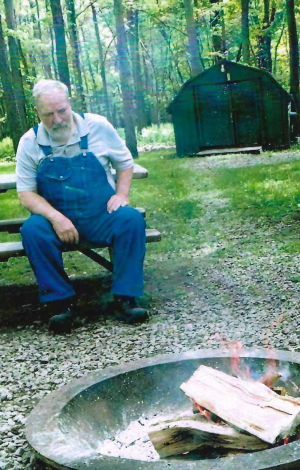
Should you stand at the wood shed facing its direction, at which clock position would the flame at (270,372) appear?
The flame is roughly at 12 o'clock from the wood shed.

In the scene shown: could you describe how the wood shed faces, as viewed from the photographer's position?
facing the viewer

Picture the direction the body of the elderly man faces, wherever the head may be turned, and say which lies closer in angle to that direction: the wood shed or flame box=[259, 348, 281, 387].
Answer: the flame

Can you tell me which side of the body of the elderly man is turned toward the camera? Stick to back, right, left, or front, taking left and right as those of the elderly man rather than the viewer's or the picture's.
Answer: front

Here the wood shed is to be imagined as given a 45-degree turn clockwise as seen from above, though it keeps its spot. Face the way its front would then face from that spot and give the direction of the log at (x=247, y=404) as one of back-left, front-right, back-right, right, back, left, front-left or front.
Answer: front-left

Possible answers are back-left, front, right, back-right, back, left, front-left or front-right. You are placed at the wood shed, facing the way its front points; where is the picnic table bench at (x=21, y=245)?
front

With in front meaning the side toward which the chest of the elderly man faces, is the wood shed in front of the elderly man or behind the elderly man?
behind

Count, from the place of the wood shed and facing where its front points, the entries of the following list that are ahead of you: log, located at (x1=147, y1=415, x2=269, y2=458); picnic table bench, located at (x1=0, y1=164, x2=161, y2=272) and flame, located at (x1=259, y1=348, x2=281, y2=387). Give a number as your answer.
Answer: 3

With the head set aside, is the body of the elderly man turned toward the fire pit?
yes

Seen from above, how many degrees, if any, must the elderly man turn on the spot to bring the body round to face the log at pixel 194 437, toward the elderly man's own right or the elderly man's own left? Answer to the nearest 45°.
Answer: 0° — they already face it

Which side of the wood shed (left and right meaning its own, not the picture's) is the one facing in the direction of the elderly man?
front

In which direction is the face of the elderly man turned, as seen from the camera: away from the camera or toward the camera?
toward the camera

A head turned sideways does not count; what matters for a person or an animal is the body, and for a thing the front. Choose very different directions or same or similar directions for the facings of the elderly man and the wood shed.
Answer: same or similar directions

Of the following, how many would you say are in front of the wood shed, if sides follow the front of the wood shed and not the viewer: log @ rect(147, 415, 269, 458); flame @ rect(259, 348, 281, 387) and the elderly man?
3

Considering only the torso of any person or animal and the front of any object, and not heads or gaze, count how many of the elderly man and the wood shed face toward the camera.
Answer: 2
